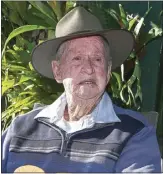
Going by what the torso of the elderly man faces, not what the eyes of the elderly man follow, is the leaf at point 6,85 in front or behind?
behind

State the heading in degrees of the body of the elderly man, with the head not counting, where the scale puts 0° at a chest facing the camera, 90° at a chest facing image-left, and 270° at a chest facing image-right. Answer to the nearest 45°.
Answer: approximately 0°

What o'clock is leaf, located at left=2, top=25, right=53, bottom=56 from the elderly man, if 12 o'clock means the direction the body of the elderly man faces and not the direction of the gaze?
The leaf is roughly at 5 o'clock from the elderly man.

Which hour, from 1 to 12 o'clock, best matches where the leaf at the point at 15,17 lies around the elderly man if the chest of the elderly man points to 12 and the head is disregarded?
The leaf is roughly at 5 o'clock from the elderly man.

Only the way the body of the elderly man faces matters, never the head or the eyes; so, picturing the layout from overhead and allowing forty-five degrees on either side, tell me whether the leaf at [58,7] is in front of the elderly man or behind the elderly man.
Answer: behind
